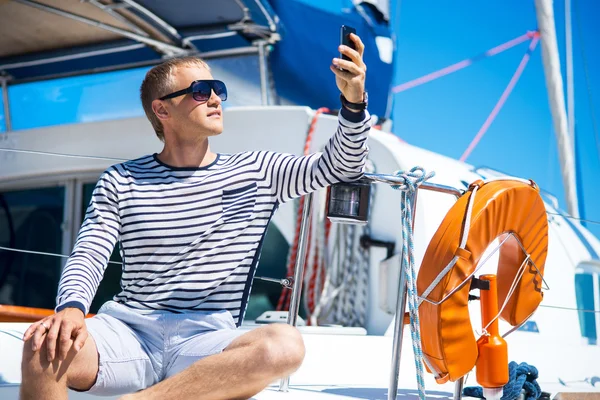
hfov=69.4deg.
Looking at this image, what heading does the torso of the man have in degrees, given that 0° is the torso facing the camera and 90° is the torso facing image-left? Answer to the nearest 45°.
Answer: approximately 0°

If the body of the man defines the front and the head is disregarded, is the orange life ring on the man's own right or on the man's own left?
on the man's own left
